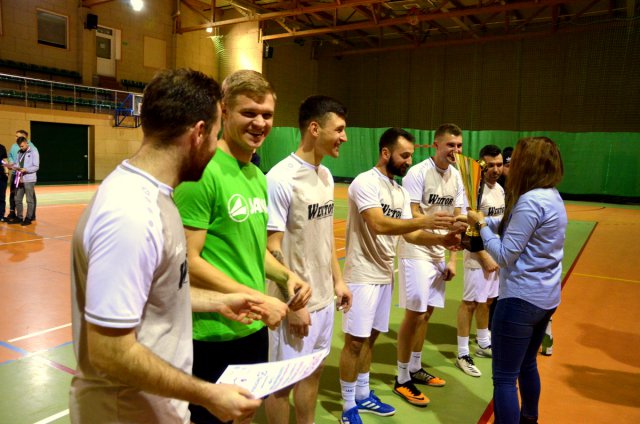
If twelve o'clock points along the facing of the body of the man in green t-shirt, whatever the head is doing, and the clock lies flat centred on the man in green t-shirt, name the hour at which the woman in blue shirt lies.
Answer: The woman in blue shirt is roughly at 10 o'clock from the man in green t-shirt.

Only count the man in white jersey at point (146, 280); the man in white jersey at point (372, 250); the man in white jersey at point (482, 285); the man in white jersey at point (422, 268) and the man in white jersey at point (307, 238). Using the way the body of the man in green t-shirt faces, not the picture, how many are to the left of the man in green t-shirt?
4

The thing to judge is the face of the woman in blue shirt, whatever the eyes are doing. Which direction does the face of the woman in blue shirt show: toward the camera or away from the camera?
away from the camera

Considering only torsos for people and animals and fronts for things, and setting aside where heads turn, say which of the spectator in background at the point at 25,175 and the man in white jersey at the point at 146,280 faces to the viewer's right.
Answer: the man in white jersey

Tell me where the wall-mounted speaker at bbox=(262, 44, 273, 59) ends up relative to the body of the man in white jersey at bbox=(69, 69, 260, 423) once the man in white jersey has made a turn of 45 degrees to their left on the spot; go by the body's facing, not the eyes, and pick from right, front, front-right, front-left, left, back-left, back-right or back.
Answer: front-left

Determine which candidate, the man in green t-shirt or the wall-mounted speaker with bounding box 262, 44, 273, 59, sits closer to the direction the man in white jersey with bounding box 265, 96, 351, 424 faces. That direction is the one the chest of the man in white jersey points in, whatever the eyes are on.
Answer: the man in green t-shirt

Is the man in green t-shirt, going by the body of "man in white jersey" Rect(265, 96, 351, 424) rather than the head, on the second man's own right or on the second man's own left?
on the second man's own right

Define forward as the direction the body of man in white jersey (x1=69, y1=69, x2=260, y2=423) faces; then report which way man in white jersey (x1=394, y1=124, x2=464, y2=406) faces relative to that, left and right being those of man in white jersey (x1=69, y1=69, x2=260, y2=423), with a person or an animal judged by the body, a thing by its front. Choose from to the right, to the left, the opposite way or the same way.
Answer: to the right

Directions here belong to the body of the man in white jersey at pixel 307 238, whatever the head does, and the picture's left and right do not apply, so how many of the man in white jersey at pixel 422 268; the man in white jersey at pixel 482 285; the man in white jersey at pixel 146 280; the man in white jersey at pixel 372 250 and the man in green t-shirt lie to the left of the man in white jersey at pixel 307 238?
3

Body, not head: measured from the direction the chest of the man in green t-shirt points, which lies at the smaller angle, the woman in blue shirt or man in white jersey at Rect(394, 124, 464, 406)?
the woman in blue shirt

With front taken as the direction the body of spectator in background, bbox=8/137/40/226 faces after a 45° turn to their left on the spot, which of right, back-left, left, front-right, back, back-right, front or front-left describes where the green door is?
back

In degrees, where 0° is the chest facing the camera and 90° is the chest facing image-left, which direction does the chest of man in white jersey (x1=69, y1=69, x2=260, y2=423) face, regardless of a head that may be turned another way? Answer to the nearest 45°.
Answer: approximately 270°

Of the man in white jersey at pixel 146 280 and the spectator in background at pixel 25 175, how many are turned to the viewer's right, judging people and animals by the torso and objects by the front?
1

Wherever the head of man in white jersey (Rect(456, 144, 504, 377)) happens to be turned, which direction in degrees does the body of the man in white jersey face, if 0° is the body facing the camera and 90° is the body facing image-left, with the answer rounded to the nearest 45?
approximately 315°

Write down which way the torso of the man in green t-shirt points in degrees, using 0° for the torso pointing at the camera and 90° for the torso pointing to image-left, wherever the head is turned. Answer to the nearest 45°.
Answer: approximately 315°

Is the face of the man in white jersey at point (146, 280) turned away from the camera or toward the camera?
away from the camera

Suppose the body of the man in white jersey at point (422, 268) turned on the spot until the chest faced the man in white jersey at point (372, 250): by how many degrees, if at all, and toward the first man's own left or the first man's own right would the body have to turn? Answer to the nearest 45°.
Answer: approximately 90° to the first man's own right

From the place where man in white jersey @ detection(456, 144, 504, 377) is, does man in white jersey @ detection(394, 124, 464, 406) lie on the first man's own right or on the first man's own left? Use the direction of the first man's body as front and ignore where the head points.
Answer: on the first man's own right

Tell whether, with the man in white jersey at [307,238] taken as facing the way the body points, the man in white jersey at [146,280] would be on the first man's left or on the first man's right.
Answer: on the first man's right
